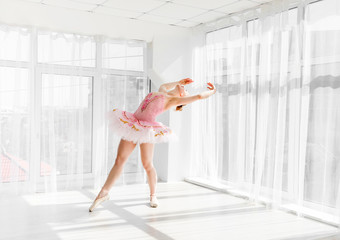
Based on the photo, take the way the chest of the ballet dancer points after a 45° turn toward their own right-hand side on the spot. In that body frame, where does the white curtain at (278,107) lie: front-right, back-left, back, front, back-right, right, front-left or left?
back

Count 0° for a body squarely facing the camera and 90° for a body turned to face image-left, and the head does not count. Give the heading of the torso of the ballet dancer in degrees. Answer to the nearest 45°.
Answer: approximately 45°
